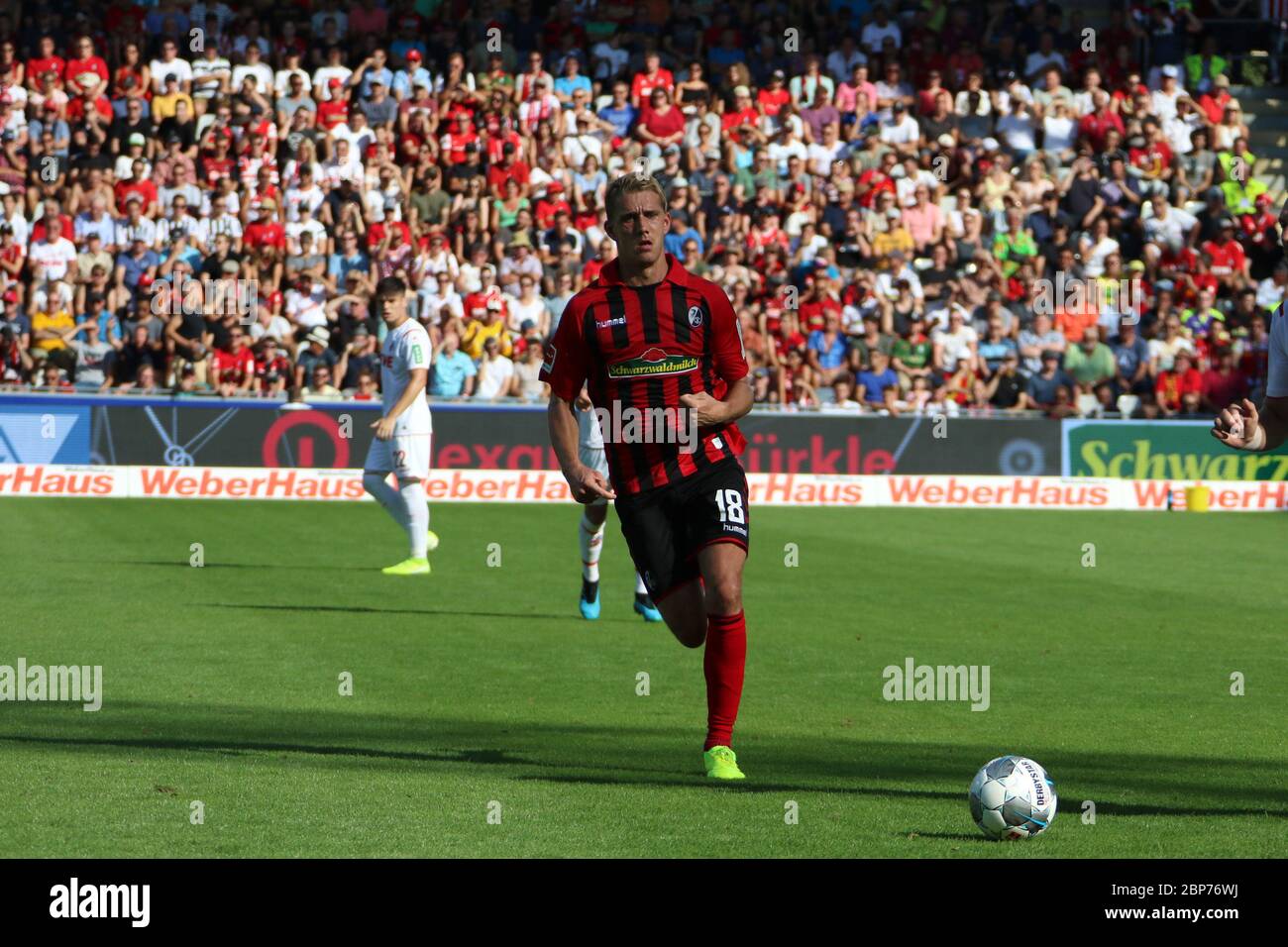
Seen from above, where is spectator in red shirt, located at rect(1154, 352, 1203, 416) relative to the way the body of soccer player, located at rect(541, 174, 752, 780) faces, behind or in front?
behind

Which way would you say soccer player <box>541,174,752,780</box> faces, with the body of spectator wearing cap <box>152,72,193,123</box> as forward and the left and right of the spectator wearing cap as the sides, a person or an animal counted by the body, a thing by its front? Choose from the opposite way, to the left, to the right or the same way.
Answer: the same way

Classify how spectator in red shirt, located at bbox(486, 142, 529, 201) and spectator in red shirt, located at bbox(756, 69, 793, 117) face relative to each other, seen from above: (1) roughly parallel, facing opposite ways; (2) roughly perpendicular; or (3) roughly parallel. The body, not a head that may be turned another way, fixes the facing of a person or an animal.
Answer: roughly parallel

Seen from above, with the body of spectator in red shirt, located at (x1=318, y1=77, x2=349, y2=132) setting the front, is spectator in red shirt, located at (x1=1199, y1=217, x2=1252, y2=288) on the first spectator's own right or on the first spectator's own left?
on the first spectator's own left

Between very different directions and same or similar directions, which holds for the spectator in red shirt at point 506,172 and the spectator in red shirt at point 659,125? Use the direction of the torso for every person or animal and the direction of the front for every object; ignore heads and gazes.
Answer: same or similar directions

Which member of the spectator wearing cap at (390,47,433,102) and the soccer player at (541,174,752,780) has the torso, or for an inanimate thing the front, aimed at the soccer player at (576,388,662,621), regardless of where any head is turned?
the spectator wearing cap

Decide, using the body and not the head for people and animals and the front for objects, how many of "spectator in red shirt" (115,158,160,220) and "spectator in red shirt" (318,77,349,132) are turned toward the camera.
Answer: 2

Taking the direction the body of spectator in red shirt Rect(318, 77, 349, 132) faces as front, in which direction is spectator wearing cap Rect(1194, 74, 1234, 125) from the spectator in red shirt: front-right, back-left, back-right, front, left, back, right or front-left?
left

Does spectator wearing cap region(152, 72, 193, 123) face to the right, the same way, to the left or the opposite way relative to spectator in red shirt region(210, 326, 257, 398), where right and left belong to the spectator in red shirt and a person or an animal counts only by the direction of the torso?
the same way

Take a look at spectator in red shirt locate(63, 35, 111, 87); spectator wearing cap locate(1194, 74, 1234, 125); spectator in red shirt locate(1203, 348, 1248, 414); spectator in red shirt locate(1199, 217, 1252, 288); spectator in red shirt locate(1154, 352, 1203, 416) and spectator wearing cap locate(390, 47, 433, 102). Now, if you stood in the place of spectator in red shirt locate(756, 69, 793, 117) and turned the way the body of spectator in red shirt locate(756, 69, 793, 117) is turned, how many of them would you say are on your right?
2

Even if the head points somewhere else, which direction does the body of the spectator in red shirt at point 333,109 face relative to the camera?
toward the camera

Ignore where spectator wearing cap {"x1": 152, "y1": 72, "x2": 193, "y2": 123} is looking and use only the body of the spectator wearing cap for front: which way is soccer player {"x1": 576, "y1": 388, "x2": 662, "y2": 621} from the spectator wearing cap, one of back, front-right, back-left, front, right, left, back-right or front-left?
front

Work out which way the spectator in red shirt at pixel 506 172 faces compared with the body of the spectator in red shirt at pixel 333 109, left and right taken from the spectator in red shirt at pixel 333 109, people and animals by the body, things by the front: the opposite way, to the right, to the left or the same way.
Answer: the same way

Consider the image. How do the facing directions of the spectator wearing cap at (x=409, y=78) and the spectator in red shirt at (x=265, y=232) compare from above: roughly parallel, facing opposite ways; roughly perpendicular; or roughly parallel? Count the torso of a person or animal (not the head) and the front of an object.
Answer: roughly parallel

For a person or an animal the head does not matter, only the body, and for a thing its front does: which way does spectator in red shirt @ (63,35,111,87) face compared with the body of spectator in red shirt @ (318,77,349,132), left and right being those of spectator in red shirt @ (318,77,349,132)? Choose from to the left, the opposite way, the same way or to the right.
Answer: the same way

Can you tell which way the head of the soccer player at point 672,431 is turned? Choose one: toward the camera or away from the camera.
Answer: toward the camera

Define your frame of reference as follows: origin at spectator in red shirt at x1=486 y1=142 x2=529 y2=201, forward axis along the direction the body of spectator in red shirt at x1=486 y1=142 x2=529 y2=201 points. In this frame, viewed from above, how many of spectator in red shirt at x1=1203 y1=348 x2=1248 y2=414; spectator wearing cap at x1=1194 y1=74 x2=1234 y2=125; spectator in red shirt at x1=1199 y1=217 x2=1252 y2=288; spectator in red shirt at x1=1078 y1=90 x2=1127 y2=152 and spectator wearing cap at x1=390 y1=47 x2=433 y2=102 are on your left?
4

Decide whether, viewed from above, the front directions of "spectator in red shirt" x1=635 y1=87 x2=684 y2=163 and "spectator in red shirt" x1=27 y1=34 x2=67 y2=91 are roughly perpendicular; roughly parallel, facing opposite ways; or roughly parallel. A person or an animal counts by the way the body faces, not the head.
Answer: roughly parallel

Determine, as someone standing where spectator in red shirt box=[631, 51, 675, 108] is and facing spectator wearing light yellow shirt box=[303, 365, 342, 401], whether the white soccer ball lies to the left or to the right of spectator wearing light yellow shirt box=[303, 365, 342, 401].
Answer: left
